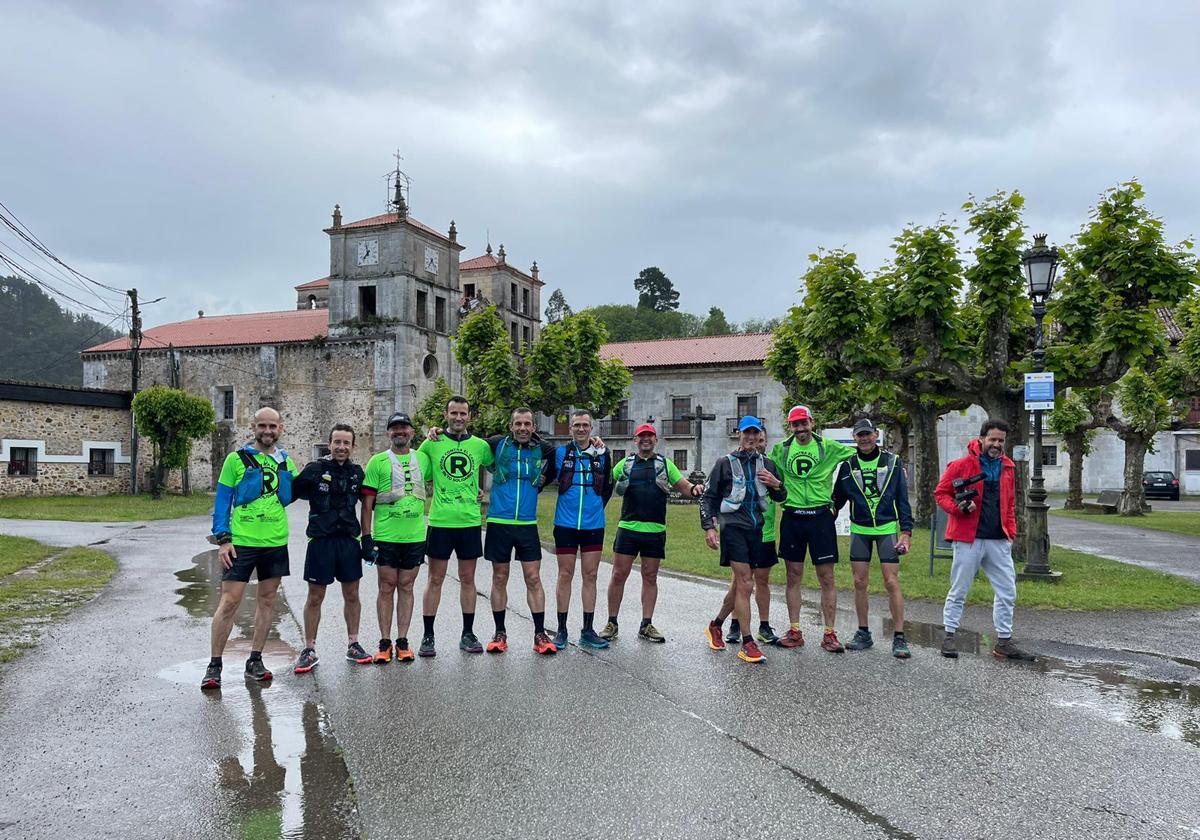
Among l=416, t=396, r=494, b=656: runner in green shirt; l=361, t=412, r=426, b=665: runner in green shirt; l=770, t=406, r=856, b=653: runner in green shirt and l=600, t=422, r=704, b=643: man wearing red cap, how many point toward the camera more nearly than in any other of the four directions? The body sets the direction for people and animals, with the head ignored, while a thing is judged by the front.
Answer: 4

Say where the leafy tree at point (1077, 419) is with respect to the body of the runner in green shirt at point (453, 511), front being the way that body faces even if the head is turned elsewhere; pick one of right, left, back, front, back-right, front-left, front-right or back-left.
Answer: back-left

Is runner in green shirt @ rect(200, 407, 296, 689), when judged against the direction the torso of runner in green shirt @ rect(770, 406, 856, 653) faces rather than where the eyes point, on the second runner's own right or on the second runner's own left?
on the second runner's own right

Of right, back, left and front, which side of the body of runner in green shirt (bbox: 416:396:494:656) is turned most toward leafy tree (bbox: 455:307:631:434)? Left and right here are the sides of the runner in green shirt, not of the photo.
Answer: back

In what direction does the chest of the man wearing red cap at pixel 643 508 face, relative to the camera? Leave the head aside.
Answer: toward the camera

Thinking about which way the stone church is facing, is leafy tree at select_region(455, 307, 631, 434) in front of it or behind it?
in front

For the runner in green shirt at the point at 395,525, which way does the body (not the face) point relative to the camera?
toward the camera

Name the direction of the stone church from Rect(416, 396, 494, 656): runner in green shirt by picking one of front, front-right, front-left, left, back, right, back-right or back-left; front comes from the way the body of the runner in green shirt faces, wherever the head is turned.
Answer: back

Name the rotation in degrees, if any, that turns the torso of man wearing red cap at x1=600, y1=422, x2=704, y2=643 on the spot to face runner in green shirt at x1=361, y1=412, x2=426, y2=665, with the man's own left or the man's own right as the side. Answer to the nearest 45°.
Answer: approximately 90° to the man's own right

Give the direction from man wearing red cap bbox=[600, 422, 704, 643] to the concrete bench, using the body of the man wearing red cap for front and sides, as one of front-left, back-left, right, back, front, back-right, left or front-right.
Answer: back-left

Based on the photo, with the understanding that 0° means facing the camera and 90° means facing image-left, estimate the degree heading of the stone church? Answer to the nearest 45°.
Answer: approximately 315°

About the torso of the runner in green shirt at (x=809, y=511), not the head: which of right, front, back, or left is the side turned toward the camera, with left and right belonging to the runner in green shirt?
front

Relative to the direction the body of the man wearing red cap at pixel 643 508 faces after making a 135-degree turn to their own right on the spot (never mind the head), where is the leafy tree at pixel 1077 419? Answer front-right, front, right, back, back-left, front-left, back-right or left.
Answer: right

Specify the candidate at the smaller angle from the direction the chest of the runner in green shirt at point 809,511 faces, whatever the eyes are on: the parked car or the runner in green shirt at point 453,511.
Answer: the runner in green shirt
